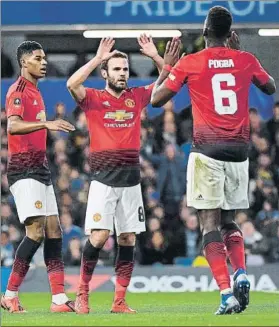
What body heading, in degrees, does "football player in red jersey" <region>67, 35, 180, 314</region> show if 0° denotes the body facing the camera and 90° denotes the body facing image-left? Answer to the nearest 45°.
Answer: approximately 0°

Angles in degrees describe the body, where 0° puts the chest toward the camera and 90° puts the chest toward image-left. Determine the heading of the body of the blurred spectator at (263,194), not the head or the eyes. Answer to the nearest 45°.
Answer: approximately 0°

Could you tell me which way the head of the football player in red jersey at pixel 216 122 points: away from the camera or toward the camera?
away from the camera

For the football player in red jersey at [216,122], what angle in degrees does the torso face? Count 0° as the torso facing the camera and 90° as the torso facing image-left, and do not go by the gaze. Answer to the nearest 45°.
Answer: approximately 180°
